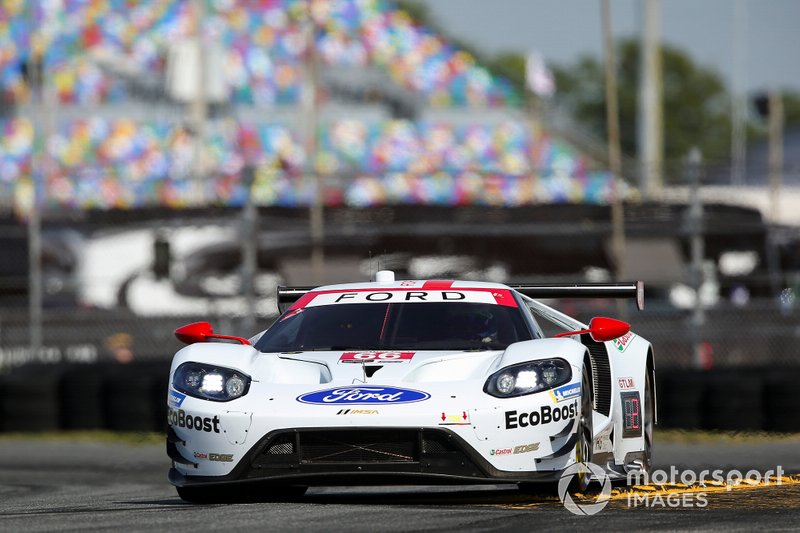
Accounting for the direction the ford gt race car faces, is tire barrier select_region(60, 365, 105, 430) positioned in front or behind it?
behind

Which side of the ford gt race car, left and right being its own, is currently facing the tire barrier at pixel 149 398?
back

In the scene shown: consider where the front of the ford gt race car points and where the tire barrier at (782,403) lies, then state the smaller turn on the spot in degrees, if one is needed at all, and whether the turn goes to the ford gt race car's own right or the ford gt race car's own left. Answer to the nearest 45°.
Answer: approximately 135° to the ford gt race car's own left

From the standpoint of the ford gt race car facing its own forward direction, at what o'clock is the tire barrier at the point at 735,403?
The tire barrier is roughly at 7 o'clock from the ford gt race car.

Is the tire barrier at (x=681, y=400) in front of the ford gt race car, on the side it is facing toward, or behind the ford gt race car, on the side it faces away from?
behind

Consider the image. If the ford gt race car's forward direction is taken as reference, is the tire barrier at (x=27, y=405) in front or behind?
behind

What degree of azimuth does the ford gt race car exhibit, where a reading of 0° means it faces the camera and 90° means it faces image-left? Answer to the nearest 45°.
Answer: approximately 0°
